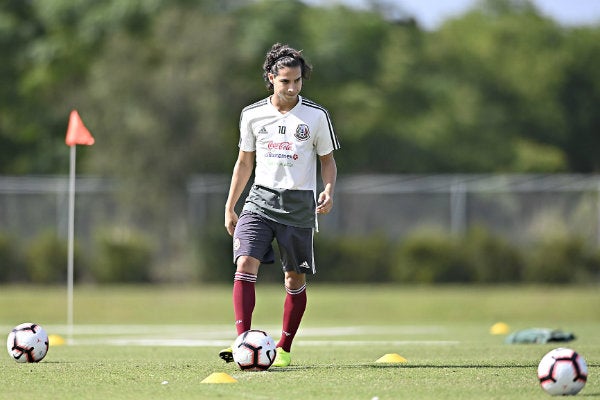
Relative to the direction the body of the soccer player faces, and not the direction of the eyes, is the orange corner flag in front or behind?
behind

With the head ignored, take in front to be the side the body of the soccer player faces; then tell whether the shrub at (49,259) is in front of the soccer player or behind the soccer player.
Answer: behind

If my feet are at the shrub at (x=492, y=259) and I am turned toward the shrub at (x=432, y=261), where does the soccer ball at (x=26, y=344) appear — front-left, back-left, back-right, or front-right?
front-left

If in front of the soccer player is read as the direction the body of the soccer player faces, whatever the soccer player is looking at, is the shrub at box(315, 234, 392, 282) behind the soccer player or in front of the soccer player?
behind

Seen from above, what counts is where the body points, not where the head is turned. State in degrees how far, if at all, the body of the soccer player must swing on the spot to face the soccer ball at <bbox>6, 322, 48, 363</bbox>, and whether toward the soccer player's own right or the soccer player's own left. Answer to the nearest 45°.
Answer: approximately 90° to the soccer player's own right

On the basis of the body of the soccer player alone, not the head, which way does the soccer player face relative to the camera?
toward the camera

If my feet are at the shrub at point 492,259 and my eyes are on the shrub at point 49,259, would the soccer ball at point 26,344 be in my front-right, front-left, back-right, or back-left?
front-left

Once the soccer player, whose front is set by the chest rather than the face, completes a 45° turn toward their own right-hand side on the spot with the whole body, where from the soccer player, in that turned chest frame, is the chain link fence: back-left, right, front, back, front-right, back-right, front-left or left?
back-right
